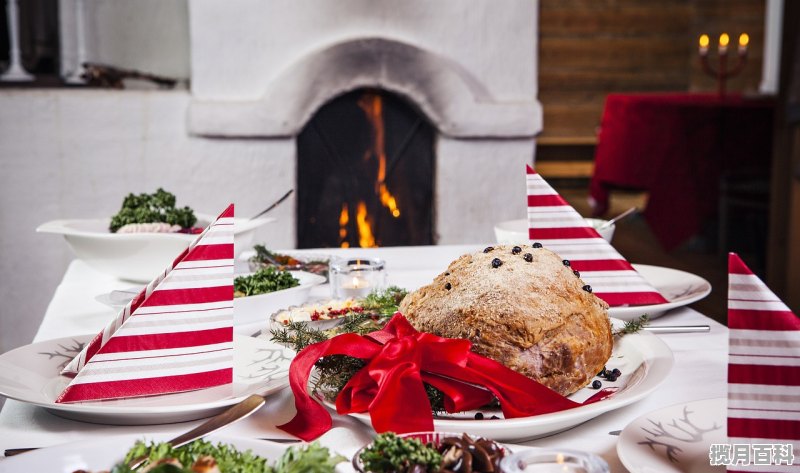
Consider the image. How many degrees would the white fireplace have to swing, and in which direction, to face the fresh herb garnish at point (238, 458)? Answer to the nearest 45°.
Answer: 0° — it already faces it

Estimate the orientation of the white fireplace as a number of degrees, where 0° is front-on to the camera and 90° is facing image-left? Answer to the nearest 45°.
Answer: approximately 0°

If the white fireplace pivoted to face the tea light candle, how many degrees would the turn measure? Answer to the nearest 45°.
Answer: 0° — it already faces it

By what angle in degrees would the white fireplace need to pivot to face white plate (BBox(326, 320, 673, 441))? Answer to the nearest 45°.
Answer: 0° — it already faces it

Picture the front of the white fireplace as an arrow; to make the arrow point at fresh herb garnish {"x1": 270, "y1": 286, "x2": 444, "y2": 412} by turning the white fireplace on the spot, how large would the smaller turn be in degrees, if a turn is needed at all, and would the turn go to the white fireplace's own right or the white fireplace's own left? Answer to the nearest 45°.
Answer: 0° — it already faces it

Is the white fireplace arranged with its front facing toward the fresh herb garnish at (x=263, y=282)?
yes

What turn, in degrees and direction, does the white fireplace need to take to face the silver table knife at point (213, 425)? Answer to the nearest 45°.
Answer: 0° — it already faces it

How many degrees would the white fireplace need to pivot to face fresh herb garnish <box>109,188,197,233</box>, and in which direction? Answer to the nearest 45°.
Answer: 0° — it already faces it

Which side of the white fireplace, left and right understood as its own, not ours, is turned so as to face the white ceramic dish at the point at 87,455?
front

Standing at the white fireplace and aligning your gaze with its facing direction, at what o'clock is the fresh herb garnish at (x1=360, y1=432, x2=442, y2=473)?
The fresh herb garnish is roughly at 12 o'clock from the white fireplace.
